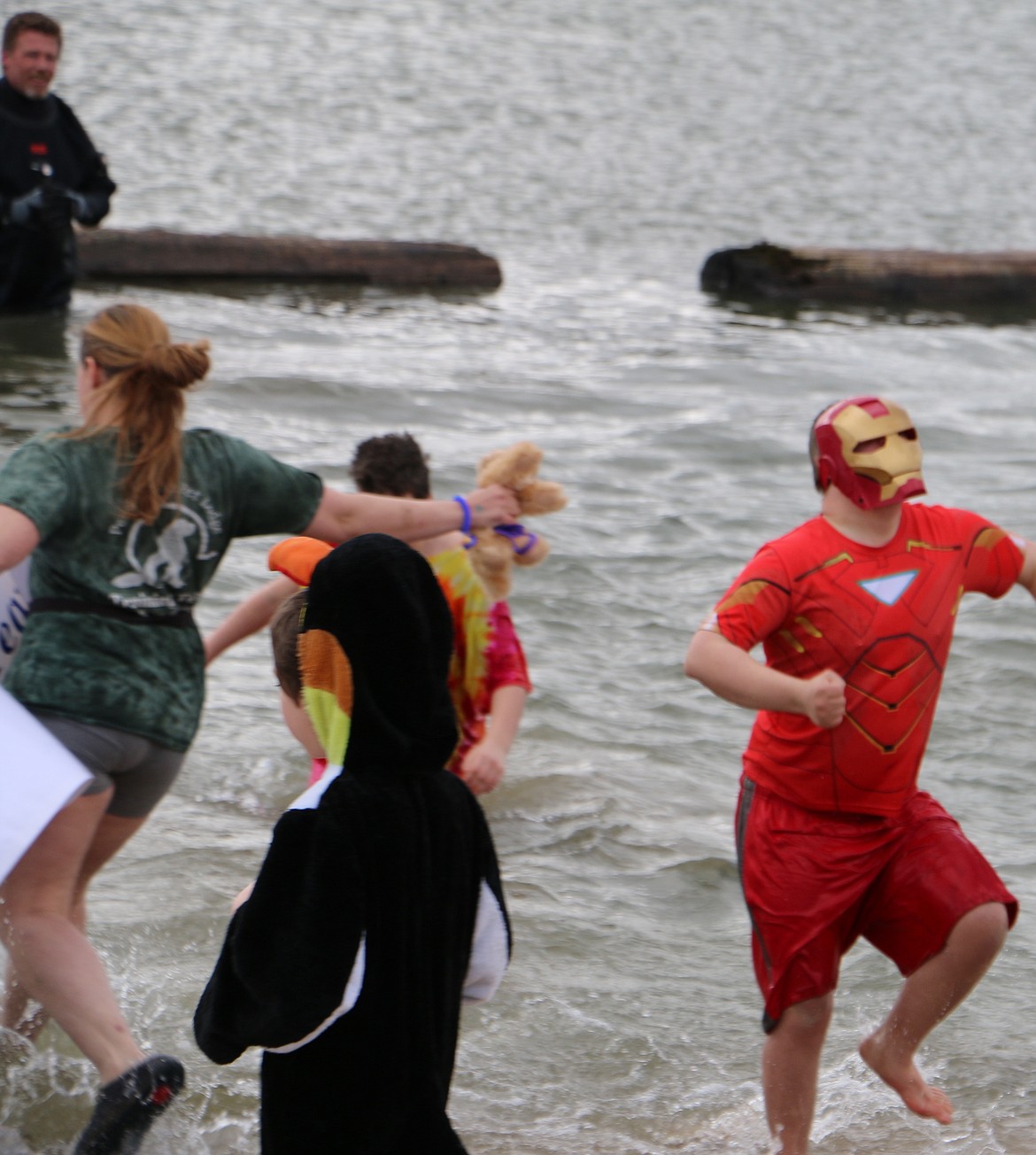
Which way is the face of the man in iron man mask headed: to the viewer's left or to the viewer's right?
to the viewer's right

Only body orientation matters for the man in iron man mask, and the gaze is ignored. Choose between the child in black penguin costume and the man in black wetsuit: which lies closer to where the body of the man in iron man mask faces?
the child in black penguin costume

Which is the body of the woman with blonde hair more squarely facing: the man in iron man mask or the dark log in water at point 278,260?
the dark log in water

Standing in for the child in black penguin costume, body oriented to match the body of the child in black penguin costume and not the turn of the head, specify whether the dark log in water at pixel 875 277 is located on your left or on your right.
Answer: on your right

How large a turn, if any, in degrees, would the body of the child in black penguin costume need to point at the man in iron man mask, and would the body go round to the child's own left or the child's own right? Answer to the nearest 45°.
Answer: approximately 90° to the child's own right

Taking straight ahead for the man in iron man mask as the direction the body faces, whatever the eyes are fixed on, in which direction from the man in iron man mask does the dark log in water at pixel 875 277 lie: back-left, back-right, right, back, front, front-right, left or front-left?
back-left

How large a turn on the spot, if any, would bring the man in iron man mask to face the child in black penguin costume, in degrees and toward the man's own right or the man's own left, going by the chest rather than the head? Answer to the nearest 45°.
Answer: approximately 90° to the man's own right

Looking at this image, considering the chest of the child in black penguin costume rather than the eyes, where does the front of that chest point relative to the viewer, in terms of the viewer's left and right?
facing away from the viewer and to the left of the viewer

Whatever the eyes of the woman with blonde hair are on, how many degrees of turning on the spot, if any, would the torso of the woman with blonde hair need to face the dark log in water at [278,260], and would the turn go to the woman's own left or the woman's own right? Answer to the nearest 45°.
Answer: approximately 45° to the woman's own right

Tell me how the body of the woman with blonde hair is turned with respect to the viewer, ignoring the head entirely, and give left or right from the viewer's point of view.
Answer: facing away from the viewer and to the left of the viewer
